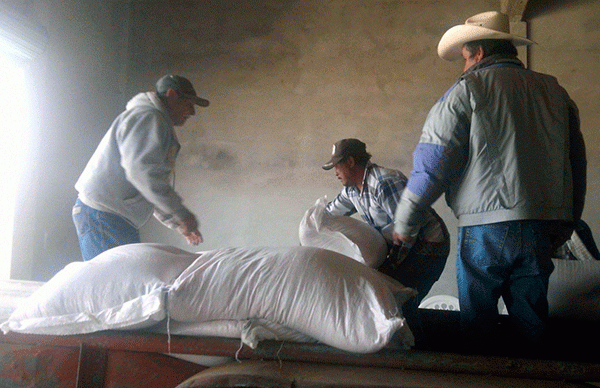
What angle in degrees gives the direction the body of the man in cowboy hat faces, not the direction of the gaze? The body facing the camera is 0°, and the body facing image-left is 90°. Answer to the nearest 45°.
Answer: approximately 135°

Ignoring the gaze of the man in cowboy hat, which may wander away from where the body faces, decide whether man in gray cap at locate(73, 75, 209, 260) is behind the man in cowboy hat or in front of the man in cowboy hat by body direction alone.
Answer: in front

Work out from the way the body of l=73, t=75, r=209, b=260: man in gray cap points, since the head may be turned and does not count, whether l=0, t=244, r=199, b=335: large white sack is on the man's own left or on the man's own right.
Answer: on the man's own right

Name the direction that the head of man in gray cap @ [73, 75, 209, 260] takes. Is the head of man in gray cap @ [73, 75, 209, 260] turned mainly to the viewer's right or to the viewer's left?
to the viewer's right

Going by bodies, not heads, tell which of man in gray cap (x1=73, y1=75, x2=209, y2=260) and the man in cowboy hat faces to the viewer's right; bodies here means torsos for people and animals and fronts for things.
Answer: the man in gray cap

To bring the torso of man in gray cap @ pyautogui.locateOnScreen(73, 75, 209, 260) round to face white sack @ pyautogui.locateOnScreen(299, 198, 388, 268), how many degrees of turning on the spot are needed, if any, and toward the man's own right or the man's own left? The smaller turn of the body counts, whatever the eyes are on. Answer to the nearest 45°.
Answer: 0° — they already face it

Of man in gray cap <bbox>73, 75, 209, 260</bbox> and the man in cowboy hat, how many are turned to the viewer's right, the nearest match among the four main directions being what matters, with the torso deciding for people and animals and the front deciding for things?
1

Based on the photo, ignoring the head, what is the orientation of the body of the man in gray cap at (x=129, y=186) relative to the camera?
to the viewer's right

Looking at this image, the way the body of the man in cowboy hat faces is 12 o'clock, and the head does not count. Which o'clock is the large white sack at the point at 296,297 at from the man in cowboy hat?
The large white sack is roughly at 9 o'clock from the man in cowboy hat.

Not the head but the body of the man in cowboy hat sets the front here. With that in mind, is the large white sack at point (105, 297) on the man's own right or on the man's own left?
on the man's own left

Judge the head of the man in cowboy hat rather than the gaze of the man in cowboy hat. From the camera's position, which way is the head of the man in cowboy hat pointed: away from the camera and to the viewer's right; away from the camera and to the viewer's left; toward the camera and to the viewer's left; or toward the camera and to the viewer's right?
away from the camera and to the viewer's left

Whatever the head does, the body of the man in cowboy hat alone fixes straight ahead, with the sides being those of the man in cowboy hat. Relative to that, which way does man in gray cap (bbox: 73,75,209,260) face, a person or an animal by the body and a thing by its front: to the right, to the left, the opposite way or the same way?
to the right
